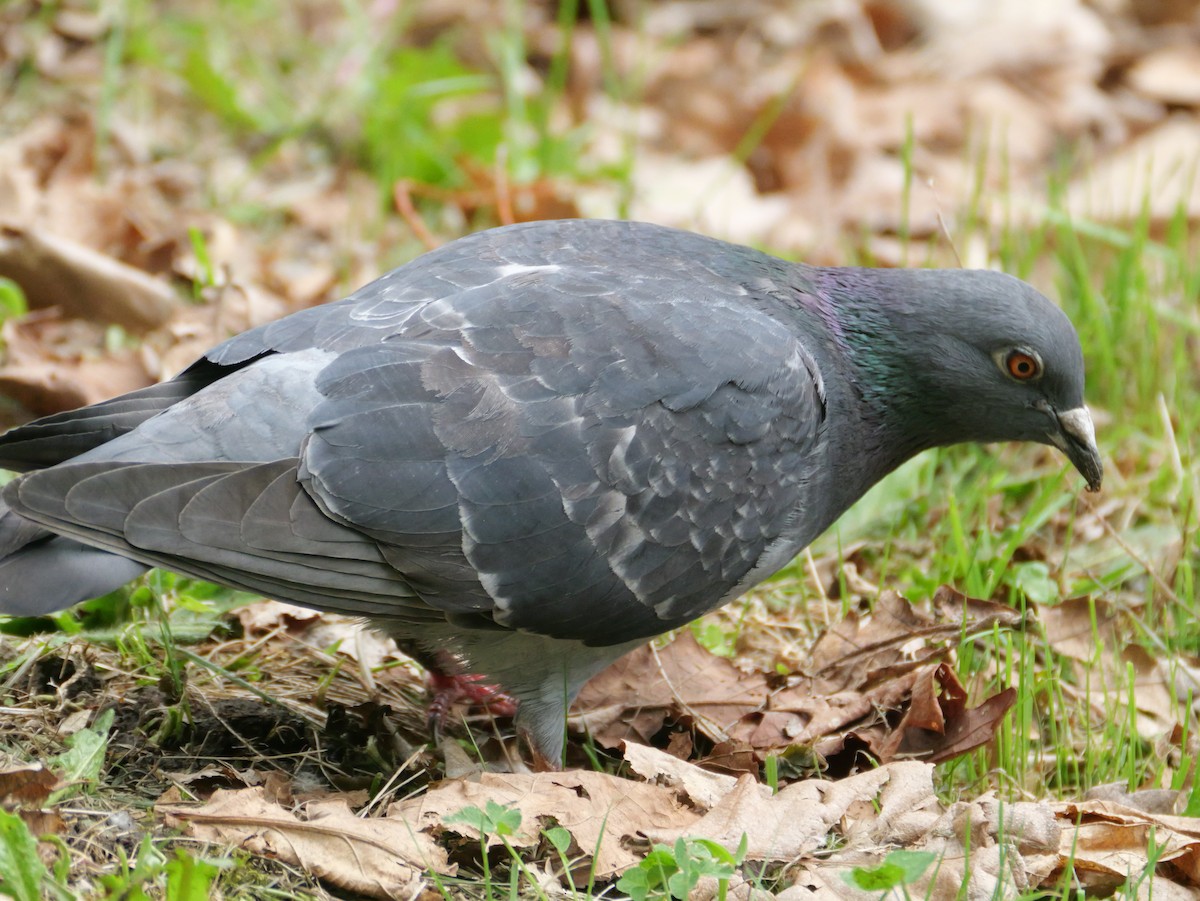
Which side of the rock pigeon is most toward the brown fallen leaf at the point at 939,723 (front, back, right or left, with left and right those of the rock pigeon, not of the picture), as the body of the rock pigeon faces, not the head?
front

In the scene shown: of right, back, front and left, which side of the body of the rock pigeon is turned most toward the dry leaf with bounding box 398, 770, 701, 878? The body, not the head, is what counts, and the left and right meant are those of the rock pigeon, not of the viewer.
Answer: right

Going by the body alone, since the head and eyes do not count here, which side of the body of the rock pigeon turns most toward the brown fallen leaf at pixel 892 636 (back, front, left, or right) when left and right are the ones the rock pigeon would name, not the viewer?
front

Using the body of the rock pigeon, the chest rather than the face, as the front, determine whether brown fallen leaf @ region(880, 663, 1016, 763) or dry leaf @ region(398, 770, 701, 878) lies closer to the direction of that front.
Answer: the brown fallen leaf

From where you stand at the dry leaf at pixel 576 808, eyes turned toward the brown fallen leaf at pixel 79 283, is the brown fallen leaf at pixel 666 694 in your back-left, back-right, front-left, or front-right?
front-right

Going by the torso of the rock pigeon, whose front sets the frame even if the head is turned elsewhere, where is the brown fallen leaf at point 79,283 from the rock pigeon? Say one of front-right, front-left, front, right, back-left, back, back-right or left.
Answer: back-left

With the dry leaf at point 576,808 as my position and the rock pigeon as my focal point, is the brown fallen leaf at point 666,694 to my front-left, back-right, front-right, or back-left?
front-right

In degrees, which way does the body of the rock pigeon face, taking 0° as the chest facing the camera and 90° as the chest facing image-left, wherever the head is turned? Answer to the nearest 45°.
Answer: approximately 270°

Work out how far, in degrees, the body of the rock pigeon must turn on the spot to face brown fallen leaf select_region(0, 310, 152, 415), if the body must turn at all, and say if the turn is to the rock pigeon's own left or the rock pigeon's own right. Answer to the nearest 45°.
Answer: approximately 135° to the rock pigeon's own left
